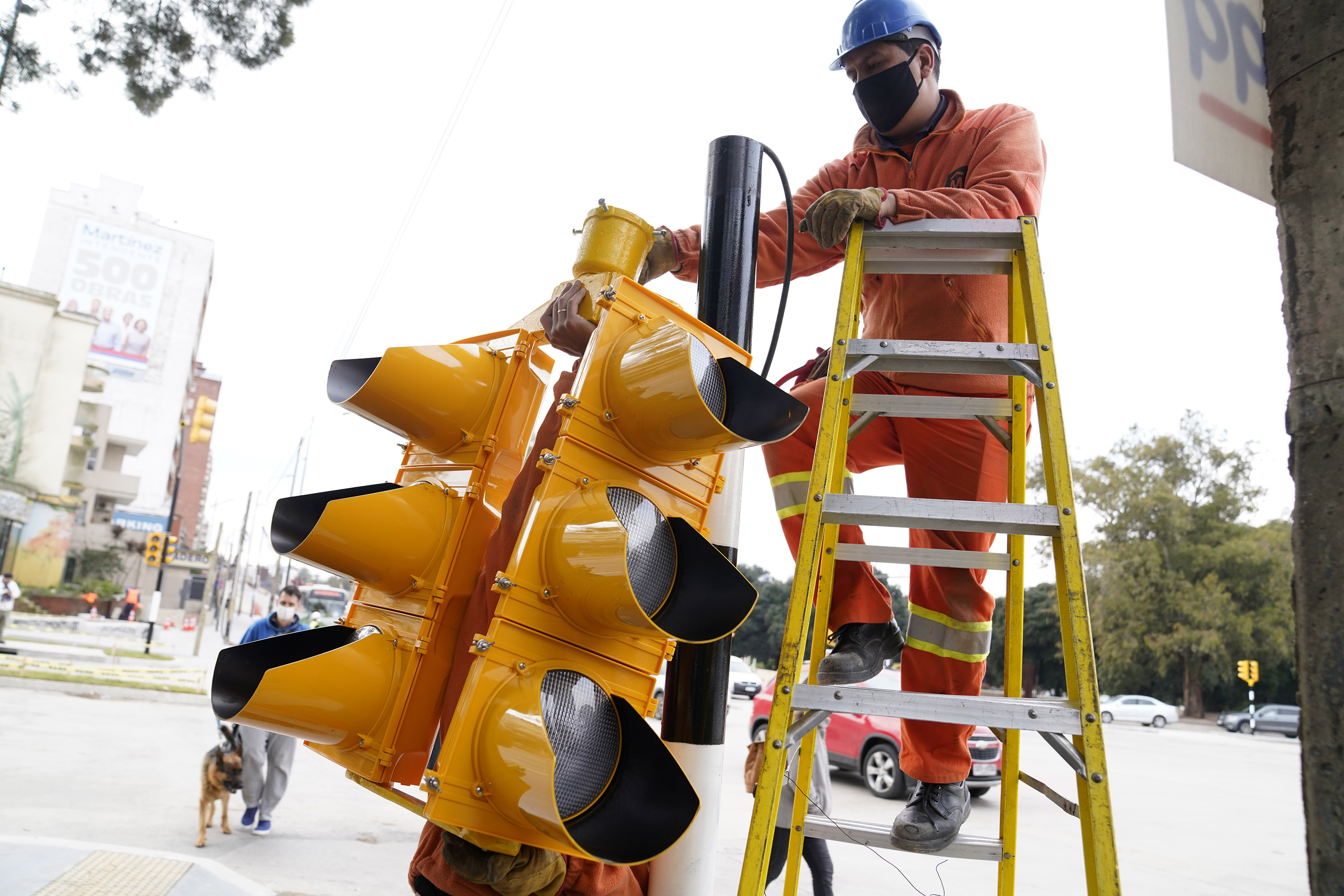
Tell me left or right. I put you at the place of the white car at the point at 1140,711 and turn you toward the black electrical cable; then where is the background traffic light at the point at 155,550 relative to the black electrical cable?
right

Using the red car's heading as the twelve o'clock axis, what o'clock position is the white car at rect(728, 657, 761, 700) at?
The white car is roughly at 7 o'clock from the red car.

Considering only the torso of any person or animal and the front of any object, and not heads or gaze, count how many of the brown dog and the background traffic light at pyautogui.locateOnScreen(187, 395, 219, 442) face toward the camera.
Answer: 1

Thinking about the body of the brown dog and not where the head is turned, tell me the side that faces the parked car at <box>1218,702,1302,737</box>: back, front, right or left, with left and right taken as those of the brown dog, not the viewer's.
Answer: left

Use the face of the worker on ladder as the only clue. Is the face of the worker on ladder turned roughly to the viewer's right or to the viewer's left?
to the viewer's left

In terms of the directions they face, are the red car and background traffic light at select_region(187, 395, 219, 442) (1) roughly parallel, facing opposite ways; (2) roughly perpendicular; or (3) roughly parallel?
roughly perpendicular

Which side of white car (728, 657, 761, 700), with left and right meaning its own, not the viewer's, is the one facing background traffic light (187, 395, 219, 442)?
right

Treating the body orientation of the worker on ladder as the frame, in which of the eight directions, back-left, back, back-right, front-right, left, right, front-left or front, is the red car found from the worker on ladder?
back-right

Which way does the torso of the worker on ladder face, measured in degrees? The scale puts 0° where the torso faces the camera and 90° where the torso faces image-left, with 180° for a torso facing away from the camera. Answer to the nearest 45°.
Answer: approximately 45°
